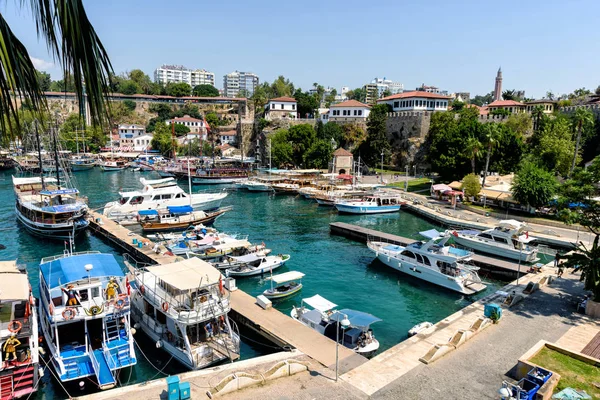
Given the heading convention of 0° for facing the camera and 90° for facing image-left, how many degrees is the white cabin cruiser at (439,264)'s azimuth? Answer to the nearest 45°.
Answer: approximately 135°

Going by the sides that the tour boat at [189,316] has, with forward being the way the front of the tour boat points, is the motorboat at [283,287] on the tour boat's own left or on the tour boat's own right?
on the tour boat's own right

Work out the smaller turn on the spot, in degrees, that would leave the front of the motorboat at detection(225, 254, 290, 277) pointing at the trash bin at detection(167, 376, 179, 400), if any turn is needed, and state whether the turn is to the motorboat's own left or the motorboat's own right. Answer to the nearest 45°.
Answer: approximately 135° to the motorboat's own right

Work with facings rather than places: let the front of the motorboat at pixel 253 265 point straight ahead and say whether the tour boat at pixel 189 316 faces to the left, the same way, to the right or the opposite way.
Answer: to the left

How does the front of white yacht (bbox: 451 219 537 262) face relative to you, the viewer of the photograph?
facing away from the viewer and to the left of the viewer

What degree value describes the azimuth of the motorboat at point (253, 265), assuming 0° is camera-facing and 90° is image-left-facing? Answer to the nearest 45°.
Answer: approximately 225°
